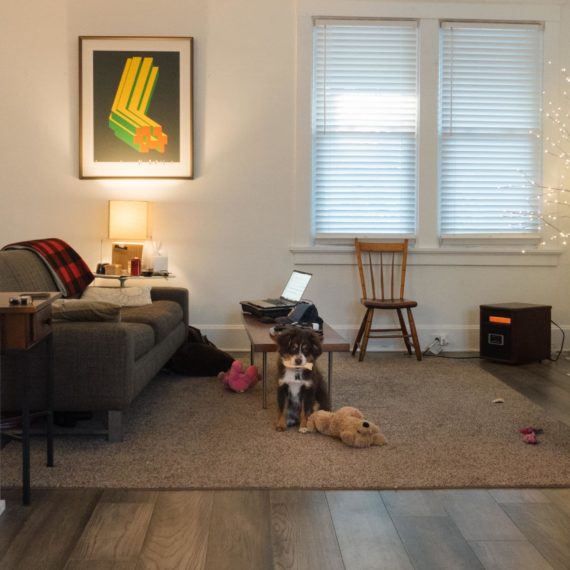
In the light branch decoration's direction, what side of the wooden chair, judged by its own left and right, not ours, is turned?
left

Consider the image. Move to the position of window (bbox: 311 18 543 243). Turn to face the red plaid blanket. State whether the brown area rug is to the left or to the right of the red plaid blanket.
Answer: left

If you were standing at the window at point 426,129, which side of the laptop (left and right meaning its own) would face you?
back

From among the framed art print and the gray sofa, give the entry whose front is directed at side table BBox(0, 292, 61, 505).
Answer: the framed art print

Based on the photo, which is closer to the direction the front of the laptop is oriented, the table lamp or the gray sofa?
the gray sofa

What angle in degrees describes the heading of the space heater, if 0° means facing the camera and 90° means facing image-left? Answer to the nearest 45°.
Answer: approximately 45°
